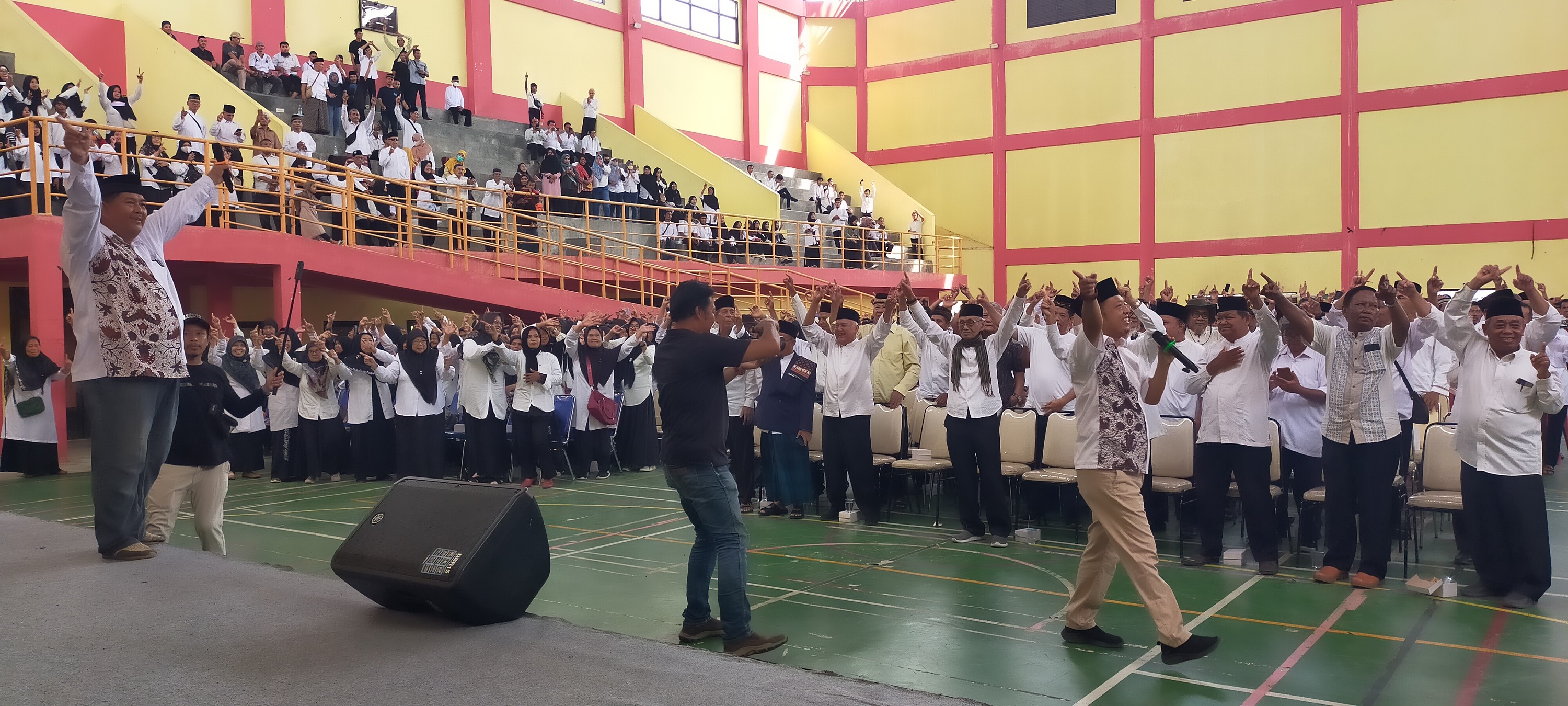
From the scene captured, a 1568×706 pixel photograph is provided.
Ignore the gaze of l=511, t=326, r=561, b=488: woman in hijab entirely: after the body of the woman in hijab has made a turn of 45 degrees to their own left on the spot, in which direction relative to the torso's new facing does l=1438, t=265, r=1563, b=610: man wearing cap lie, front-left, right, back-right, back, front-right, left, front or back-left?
front

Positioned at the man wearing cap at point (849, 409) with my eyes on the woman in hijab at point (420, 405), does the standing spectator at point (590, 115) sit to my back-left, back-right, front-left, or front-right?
front-right

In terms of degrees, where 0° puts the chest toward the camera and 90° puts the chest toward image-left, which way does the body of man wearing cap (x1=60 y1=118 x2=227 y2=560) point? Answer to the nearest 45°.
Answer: approximately 315°

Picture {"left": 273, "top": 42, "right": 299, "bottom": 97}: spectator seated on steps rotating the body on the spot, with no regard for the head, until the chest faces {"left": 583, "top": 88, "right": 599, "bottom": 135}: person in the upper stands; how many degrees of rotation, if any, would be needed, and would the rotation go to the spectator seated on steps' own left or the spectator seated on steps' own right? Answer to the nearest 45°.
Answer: approximately 90° to the spectator seated on steps' own left

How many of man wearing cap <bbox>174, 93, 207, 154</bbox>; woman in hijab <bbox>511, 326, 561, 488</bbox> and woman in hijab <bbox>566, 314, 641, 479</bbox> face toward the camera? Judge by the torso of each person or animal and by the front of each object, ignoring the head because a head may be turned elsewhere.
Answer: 3

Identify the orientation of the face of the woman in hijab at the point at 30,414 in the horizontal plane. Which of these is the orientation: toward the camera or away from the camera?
toward the camera

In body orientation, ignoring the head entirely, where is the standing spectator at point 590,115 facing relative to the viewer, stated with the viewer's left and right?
facing the viewer

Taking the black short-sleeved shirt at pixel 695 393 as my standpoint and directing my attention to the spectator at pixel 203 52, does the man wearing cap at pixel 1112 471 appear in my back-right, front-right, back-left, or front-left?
back-right

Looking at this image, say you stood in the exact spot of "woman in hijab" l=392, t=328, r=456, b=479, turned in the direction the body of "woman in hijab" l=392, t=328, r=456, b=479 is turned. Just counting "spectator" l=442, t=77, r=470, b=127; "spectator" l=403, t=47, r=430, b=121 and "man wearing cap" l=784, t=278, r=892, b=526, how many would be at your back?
2

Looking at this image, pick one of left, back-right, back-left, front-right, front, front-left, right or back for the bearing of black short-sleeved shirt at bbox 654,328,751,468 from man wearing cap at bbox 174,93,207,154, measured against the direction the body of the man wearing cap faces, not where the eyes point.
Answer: front

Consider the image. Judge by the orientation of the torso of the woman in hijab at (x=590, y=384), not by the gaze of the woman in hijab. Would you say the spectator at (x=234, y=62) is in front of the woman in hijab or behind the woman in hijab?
behind

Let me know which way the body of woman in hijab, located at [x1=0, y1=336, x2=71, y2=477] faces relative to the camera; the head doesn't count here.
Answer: toward the camera

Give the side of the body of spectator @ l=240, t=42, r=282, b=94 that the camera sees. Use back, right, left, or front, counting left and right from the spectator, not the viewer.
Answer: front

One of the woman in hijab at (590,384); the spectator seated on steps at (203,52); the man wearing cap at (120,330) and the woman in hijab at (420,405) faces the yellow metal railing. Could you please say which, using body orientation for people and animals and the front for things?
the spectator seated on steps

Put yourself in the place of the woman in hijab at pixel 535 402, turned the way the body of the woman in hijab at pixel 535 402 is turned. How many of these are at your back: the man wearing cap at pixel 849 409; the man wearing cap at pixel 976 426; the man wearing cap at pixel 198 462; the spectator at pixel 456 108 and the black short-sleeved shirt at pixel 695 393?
1

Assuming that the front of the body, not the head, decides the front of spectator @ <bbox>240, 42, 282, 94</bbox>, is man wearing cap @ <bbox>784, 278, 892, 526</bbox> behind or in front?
in front

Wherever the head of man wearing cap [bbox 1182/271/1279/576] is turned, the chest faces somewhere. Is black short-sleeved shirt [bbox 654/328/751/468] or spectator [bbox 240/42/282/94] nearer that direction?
the black short-sleeved shirt

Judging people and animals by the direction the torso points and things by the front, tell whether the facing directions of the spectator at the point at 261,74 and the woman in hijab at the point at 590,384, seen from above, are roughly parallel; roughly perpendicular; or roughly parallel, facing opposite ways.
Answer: roughly parallel
